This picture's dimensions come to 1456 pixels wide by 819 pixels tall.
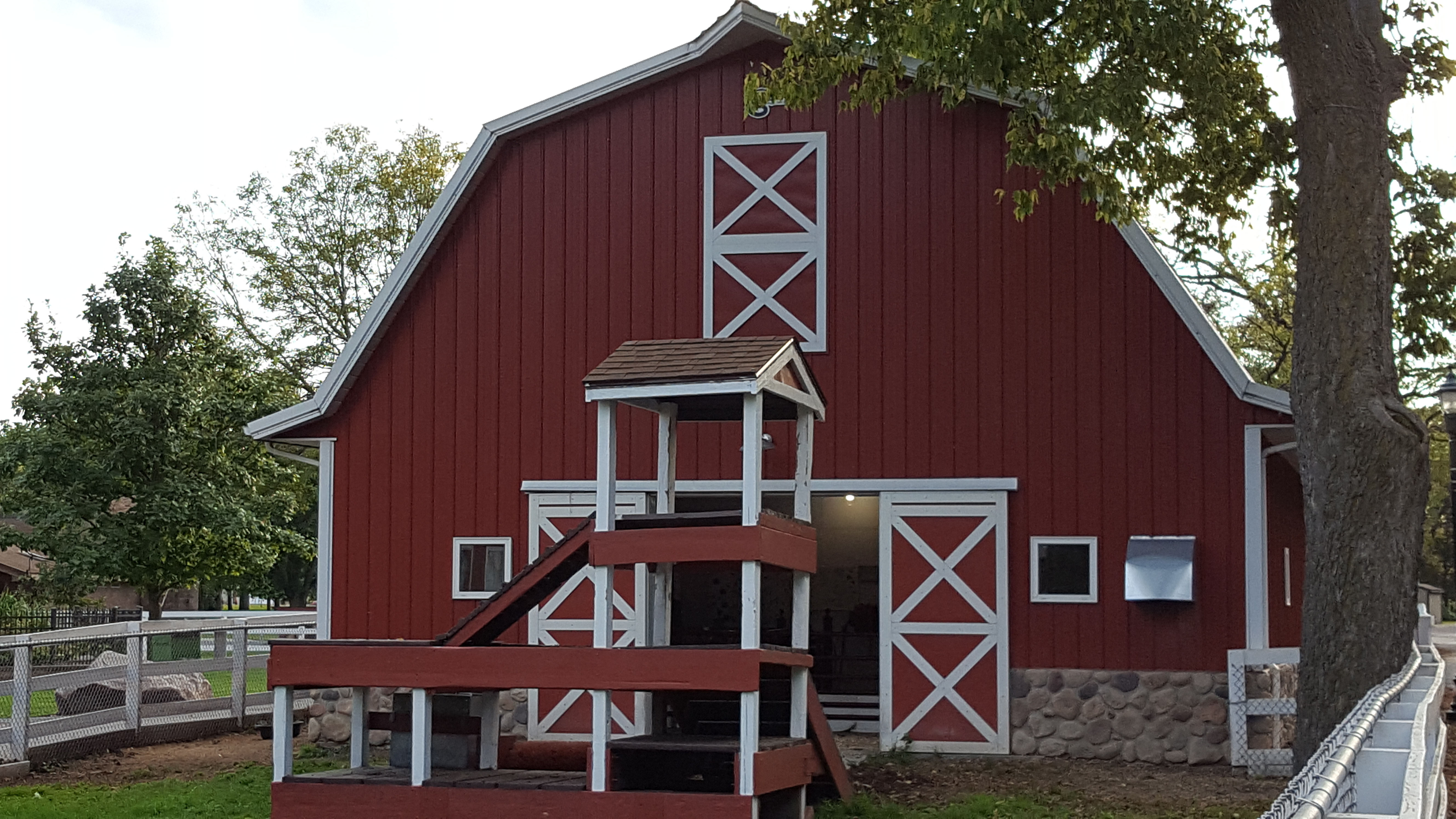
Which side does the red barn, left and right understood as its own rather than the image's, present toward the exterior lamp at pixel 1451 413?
left

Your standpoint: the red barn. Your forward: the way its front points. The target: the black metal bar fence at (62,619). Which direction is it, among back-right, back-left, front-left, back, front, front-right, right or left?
back-right

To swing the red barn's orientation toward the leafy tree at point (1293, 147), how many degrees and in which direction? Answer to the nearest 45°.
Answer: approximately 45° to its left

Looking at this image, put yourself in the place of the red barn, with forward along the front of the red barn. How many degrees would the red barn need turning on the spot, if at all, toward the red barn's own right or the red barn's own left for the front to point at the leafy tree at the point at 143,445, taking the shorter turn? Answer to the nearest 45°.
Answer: approximately 135° to the red barn's own right

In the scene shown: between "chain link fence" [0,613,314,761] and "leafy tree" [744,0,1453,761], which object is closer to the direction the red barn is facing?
the leafy tree

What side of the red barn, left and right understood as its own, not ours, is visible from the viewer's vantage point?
front
